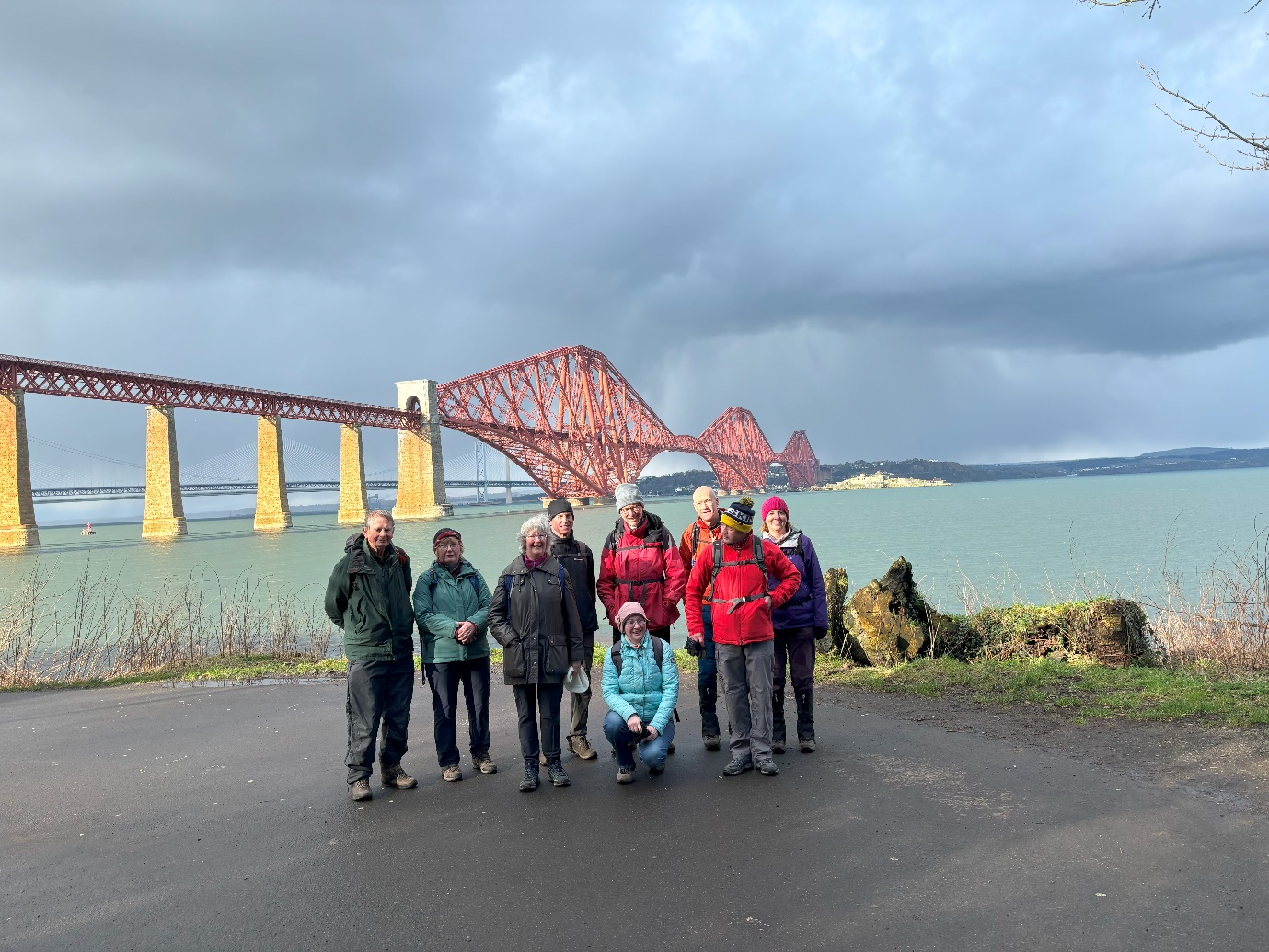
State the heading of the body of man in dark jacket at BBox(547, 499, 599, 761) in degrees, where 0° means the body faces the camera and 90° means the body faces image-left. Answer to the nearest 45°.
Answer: approximately 0°

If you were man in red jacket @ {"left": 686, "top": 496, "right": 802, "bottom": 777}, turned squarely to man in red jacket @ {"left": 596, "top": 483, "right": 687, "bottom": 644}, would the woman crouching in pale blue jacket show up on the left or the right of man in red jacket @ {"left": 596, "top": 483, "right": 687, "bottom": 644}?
left

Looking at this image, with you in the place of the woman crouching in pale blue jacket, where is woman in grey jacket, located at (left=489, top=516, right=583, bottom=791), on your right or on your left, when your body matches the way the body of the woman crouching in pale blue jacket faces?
on your right

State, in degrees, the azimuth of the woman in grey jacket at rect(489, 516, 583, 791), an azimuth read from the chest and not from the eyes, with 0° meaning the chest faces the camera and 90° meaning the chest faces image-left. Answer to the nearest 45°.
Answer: approximately 0°
